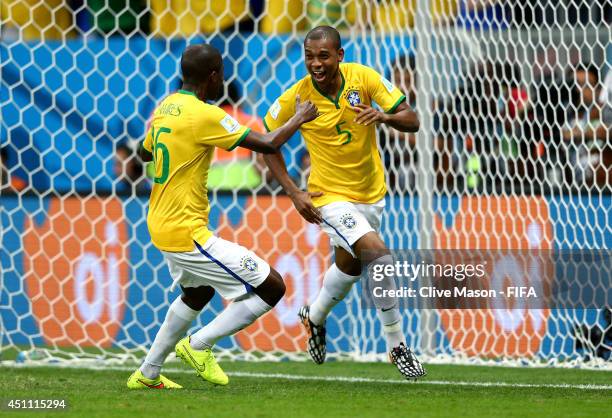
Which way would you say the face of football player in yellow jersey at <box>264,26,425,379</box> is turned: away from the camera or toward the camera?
toward the camera

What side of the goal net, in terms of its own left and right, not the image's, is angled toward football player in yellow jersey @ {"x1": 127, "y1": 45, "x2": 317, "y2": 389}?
front

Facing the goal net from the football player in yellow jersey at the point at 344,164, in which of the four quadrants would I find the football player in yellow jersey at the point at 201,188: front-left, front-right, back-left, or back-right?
back-left

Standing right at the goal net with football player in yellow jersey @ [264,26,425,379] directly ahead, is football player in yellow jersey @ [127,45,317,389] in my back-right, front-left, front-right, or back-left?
front-right

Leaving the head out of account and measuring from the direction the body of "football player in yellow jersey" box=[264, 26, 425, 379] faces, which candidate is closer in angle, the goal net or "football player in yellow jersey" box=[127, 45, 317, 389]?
the football player in yellow jersey

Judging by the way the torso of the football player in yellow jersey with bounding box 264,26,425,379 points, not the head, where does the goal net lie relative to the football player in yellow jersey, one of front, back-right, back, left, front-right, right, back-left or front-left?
back

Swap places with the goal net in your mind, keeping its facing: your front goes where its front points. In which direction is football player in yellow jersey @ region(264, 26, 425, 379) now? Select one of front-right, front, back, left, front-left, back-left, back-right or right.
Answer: front

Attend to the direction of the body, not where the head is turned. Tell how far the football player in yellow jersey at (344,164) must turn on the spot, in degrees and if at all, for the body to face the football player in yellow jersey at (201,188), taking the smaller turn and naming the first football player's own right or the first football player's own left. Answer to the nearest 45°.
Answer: approximately 45° to the first football player's own right

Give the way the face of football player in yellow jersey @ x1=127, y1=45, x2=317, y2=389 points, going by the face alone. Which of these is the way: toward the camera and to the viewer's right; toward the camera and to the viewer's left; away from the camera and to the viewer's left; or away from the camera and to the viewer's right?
away from the camera and to the viewer's right

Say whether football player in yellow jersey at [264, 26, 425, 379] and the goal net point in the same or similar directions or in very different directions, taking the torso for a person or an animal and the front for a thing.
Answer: same or similar directions

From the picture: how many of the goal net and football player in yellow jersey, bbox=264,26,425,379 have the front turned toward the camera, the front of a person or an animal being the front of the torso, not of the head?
2

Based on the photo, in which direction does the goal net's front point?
toward the camera
